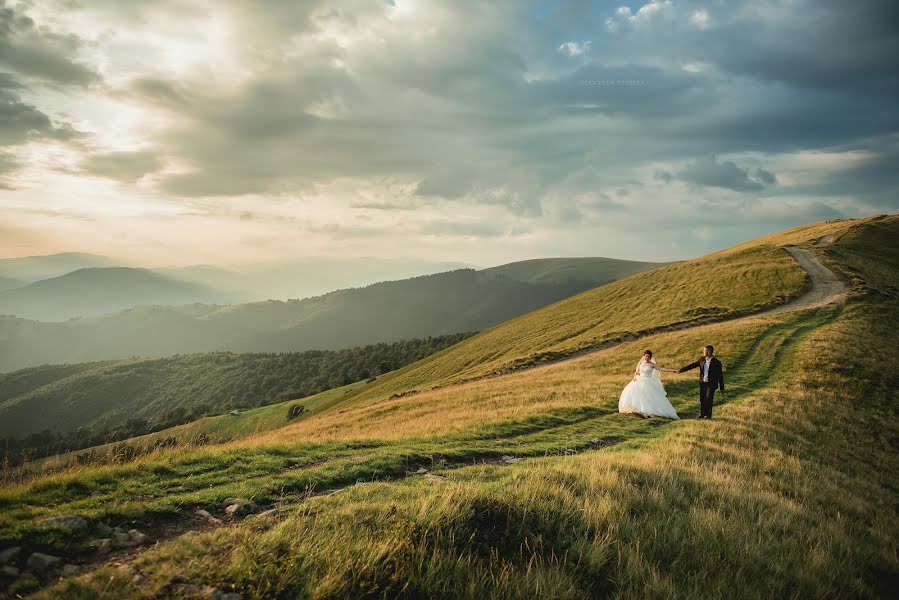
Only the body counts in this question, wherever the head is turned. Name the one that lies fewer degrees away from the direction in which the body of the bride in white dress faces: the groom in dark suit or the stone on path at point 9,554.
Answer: the stone on path

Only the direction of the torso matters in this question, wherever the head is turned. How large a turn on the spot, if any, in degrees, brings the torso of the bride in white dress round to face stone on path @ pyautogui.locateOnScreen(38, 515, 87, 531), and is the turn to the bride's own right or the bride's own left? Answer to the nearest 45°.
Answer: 0° — they already face it

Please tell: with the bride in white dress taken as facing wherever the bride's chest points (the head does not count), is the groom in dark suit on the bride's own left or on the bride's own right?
on the bride's own left

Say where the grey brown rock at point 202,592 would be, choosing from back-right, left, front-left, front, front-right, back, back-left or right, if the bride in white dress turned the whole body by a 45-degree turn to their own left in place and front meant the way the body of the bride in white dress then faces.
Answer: front-right

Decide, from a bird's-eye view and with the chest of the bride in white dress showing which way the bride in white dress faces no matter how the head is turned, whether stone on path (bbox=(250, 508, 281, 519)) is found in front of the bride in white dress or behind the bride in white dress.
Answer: in front

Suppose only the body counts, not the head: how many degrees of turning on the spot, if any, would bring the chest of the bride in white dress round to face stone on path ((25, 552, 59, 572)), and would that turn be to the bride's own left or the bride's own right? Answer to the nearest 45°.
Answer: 0° — they already face it

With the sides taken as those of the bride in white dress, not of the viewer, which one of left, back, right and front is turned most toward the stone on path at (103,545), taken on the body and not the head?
front

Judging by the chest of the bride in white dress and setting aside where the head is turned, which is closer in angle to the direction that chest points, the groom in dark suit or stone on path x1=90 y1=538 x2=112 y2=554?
the stone on path

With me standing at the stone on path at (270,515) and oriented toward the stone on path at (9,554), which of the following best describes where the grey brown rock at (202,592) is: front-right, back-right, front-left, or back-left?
front-left

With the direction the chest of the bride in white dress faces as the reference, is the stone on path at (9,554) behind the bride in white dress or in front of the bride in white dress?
in front

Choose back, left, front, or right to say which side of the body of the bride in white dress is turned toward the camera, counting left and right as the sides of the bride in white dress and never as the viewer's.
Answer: front

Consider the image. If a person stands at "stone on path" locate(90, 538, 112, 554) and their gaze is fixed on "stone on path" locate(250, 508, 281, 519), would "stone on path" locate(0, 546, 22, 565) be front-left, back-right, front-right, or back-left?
back-left
